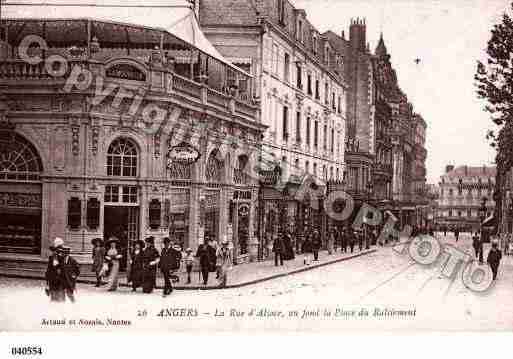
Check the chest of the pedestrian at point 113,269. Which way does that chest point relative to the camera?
toward the camera

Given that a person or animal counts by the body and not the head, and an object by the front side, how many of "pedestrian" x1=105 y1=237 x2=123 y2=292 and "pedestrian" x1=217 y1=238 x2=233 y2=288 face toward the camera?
2

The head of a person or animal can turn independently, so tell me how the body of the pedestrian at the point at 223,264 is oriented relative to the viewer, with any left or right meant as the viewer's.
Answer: facing the viewer

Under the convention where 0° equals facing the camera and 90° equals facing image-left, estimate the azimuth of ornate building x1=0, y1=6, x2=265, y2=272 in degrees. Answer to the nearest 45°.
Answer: approximately 0°

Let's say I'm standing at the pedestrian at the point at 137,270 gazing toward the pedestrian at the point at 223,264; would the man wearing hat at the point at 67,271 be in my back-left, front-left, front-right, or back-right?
back-right

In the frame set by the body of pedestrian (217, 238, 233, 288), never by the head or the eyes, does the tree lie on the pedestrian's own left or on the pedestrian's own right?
on the pedestrian's own left

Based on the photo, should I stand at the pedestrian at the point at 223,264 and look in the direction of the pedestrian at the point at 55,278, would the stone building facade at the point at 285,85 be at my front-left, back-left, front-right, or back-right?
back-right

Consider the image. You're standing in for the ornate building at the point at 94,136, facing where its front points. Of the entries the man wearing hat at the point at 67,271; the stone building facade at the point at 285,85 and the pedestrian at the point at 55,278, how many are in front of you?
2

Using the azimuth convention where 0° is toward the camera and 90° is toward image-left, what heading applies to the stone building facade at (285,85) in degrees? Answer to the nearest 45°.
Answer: approximately 315°

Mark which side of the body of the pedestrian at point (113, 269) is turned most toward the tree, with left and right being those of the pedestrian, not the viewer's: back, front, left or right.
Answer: left
